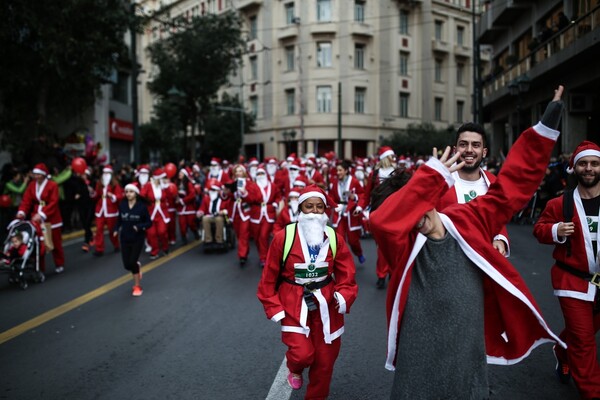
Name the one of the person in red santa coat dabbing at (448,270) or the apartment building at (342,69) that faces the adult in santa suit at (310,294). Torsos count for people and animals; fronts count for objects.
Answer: the apartment building

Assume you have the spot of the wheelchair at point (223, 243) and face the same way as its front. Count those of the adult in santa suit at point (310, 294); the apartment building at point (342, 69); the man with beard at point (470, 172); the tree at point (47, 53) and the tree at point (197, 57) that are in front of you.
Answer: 2

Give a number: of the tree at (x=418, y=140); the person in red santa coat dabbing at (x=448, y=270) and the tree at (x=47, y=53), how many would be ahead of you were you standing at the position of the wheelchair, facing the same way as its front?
1

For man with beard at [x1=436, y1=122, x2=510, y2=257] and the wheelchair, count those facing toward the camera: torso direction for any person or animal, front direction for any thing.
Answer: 2

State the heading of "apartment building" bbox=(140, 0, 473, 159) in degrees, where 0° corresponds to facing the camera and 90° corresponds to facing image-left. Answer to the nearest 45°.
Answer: approximately 0°

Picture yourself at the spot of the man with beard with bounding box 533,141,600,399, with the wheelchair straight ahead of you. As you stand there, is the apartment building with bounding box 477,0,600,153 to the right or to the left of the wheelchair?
right

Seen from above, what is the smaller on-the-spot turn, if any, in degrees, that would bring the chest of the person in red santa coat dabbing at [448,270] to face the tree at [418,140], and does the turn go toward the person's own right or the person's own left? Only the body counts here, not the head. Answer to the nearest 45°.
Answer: approximately 180°

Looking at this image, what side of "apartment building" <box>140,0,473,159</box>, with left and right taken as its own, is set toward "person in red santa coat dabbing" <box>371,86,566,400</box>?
front

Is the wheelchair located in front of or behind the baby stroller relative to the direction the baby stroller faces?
behind
